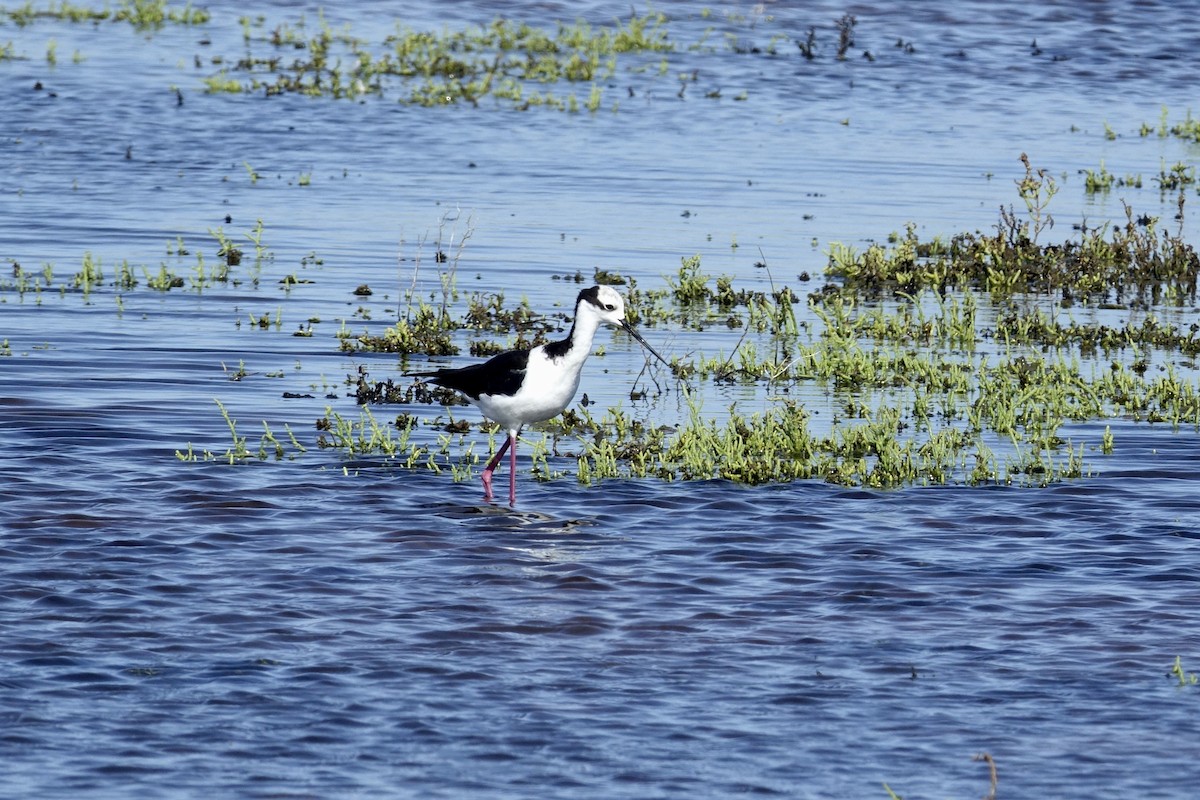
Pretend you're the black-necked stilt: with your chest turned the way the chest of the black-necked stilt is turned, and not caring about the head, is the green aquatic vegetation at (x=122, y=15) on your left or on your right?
on your left

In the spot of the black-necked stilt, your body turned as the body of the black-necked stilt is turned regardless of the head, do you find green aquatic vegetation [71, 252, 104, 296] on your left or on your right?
on your left

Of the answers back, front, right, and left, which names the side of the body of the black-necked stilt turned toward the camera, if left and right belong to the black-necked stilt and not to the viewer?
right

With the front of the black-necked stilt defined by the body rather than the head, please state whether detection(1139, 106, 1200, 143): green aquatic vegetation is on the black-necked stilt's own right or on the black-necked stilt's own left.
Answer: on the black-necked stilt's own left

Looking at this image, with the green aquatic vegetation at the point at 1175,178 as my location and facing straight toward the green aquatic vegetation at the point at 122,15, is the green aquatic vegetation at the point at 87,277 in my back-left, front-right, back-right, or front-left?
front-left

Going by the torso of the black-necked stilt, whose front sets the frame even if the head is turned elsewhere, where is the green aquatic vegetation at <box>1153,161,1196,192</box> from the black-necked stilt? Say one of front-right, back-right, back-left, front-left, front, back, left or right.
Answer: front-left

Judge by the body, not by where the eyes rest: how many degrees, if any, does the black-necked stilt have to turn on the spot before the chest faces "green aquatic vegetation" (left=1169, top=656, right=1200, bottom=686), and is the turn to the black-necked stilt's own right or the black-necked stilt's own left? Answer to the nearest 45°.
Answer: approximately 45° to the black-necked stilt's own right

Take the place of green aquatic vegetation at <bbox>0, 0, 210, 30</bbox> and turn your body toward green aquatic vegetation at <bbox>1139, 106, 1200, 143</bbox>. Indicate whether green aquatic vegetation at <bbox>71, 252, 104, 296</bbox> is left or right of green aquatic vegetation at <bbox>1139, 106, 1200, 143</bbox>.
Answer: right

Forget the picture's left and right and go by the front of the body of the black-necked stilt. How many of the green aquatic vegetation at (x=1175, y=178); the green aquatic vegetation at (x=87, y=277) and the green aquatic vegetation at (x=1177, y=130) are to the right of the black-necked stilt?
0

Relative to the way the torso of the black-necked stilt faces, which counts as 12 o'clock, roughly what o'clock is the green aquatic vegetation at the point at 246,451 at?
The green aquatic vegetation is roughly at 7 o'clock from the black-necked stilt.

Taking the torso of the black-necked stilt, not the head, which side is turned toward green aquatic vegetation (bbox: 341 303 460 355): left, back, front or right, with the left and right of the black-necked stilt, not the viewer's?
left
